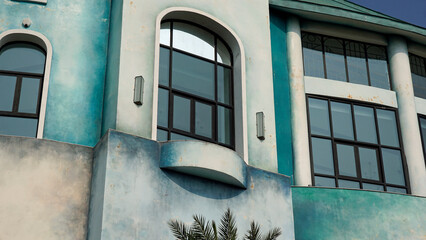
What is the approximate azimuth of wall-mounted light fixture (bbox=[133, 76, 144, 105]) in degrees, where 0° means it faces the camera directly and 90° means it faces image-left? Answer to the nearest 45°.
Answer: approximately 45°
